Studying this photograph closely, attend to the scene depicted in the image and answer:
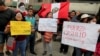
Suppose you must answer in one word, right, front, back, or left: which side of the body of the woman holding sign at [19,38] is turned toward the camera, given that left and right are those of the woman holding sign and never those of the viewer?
front
